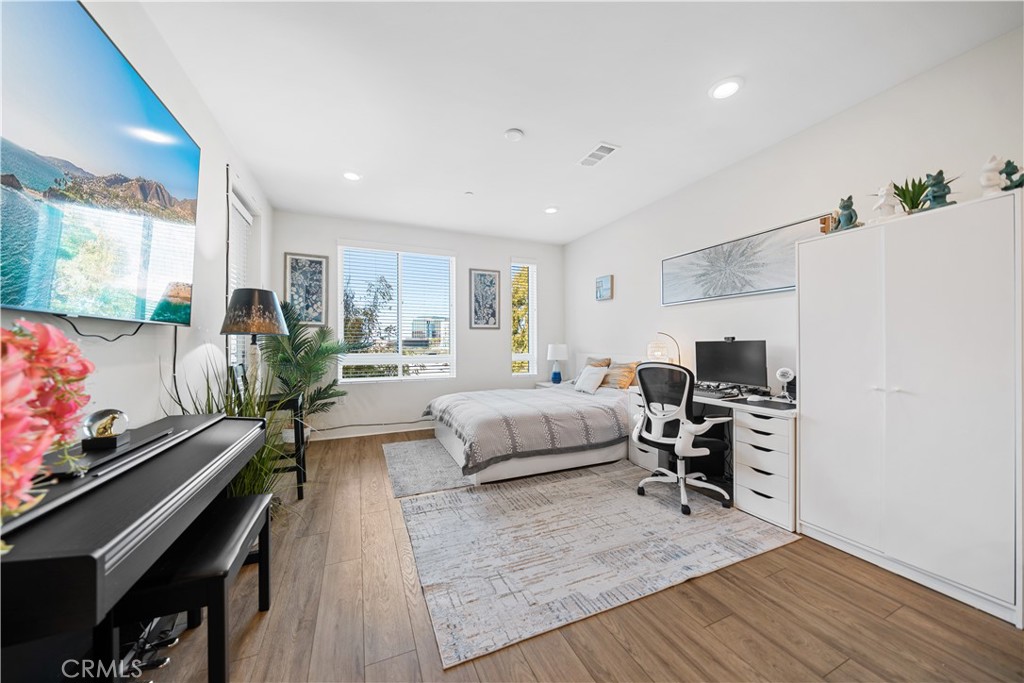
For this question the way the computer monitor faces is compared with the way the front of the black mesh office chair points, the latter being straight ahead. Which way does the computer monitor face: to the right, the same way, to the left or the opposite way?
the opposite way

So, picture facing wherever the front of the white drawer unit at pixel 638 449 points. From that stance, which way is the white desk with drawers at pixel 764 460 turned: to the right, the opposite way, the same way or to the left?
the same way

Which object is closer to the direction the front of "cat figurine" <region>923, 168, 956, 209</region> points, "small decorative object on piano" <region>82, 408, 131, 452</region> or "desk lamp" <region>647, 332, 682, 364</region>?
the small decorative object on piano

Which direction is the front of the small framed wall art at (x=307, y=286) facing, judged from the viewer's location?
facing the viewer

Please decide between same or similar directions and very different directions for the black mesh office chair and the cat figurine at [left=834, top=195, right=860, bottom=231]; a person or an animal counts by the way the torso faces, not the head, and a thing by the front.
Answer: very different directions

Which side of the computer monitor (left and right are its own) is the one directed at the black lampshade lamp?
front

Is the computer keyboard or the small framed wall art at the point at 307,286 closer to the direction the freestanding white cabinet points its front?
the small framed wall art

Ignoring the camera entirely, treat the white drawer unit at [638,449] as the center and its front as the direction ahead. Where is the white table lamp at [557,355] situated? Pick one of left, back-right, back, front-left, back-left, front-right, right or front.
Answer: right

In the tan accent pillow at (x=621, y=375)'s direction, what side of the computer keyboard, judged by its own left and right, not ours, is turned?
right

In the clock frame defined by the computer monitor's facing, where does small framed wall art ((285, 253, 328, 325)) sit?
The small framed wall art is roughly at 1 o'clock from the computer monitor.

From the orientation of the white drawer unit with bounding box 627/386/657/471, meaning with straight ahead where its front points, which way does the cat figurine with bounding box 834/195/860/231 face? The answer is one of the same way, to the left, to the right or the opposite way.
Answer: the same way

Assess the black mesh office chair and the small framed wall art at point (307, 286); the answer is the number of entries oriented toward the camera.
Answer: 1

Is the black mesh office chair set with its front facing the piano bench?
no

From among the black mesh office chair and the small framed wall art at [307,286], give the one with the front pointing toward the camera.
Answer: the small framed wall art

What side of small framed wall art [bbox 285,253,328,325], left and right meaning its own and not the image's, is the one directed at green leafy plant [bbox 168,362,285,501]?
front

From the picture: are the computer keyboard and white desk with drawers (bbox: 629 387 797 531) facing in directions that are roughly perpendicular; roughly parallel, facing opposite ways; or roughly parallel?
roughly parallel

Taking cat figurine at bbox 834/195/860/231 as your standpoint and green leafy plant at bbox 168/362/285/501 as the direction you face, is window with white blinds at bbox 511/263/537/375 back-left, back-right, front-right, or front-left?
front-right

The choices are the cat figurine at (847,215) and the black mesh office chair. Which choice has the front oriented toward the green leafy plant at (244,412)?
the cat figurine

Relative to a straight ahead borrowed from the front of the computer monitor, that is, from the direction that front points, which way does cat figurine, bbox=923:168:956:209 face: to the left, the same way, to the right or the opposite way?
the same way
